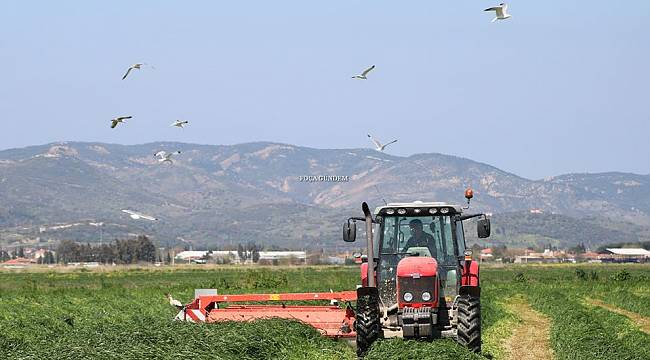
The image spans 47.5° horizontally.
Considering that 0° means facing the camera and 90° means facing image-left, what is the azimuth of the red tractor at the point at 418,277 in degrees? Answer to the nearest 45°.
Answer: approximately 0°
